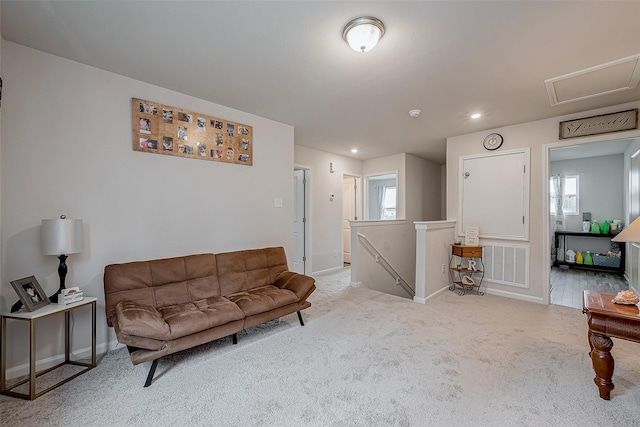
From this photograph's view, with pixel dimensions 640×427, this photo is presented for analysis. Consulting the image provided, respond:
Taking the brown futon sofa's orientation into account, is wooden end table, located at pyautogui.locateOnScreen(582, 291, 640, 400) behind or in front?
in front

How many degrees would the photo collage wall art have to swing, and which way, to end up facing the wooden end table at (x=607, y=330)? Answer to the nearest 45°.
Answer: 0° — it already faces it

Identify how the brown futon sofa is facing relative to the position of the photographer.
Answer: facing the viewer and to the right of the viewer

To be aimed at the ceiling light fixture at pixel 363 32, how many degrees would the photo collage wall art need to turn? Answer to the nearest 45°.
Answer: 0° — it already faces it

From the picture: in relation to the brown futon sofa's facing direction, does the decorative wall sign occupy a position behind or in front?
in front

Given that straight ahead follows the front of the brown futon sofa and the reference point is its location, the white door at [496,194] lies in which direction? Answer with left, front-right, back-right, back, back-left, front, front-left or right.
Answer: front-left

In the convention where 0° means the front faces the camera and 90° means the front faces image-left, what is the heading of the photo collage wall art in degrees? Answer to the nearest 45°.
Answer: approximately 315°

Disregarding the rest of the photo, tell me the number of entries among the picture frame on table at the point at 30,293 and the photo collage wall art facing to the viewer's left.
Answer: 0

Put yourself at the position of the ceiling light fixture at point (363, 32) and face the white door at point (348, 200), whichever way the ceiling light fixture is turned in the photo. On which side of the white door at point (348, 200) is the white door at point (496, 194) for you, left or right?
right
